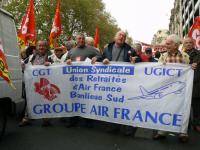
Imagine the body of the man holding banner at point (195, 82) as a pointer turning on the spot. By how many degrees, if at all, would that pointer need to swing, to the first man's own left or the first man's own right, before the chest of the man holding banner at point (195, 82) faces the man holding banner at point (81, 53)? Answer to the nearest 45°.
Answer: approximately 45° to the first man's own right

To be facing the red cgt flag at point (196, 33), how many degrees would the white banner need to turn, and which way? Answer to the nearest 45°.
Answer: approximately 135° to its left

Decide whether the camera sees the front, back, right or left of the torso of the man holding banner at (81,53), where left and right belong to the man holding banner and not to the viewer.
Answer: front

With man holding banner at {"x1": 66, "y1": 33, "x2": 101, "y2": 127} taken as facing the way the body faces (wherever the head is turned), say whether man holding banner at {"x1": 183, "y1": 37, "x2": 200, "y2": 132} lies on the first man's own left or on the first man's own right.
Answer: on the first man's own left

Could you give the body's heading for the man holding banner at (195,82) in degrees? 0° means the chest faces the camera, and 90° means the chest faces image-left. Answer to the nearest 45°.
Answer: approximately 45°

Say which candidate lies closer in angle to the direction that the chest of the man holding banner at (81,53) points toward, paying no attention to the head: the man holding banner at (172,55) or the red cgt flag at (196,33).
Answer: the man holding banner

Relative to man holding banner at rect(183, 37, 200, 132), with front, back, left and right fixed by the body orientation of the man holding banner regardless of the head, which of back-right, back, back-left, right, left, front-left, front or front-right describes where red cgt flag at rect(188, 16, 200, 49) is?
back-right

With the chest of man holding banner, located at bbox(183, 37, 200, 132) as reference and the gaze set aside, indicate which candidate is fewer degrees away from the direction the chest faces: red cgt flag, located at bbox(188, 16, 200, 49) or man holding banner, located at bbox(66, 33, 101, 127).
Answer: the man holding banner

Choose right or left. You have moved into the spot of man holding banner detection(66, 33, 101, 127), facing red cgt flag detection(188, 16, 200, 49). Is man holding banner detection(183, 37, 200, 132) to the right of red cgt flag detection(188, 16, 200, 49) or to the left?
right
